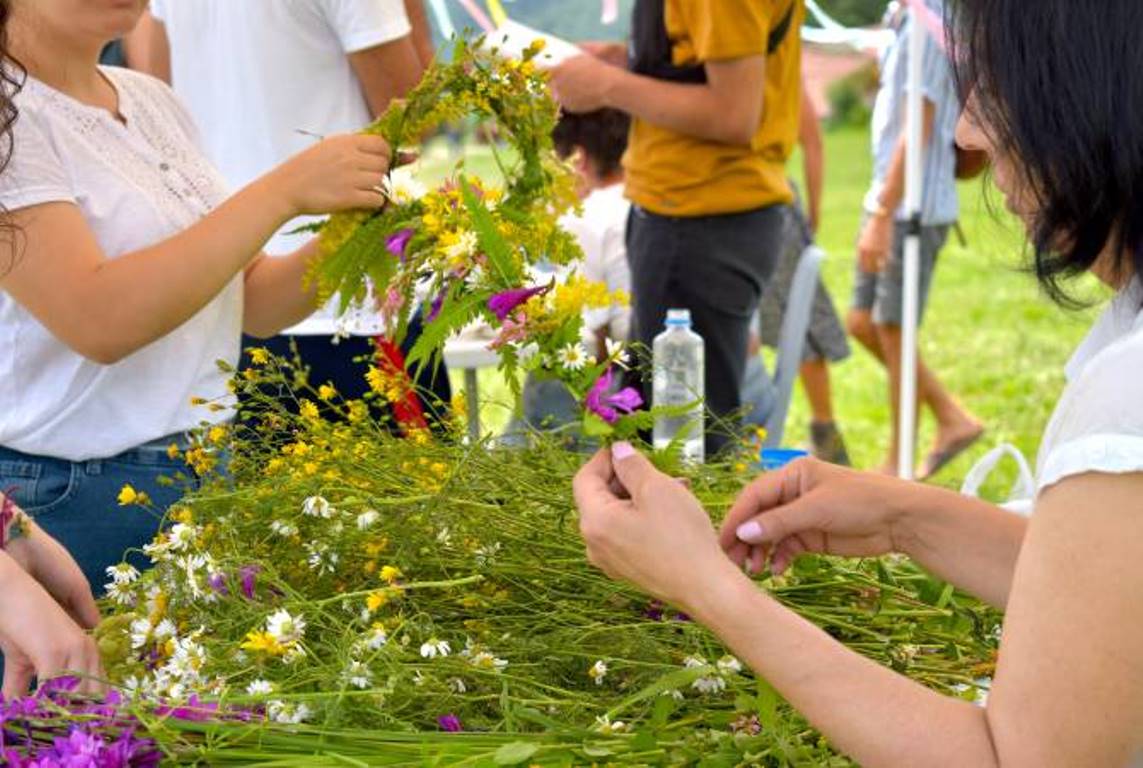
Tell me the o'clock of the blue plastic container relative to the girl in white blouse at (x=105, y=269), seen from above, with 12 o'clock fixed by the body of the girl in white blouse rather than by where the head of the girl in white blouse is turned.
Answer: The blue plastic container is roughly at 10 o'clock from the girl in white blouse.

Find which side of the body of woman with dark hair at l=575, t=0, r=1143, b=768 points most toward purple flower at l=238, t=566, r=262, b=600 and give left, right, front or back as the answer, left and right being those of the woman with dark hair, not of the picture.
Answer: front

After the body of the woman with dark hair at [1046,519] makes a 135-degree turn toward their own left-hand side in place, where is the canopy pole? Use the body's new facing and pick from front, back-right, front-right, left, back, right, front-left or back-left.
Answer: back-left

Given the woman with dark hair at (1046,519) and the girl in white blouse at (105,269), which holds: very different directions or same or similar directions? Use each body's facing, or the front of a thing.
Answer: very different directions

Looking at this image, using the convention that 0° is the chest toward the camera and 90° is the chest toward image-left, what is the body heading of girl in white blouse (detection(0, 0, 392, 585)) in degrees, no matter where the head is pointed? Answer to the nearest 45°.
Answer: approximately 315°

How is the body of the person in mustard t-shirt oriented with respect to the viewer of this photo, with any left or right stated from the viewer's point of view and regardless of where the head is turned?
facing to the left of the viewer
